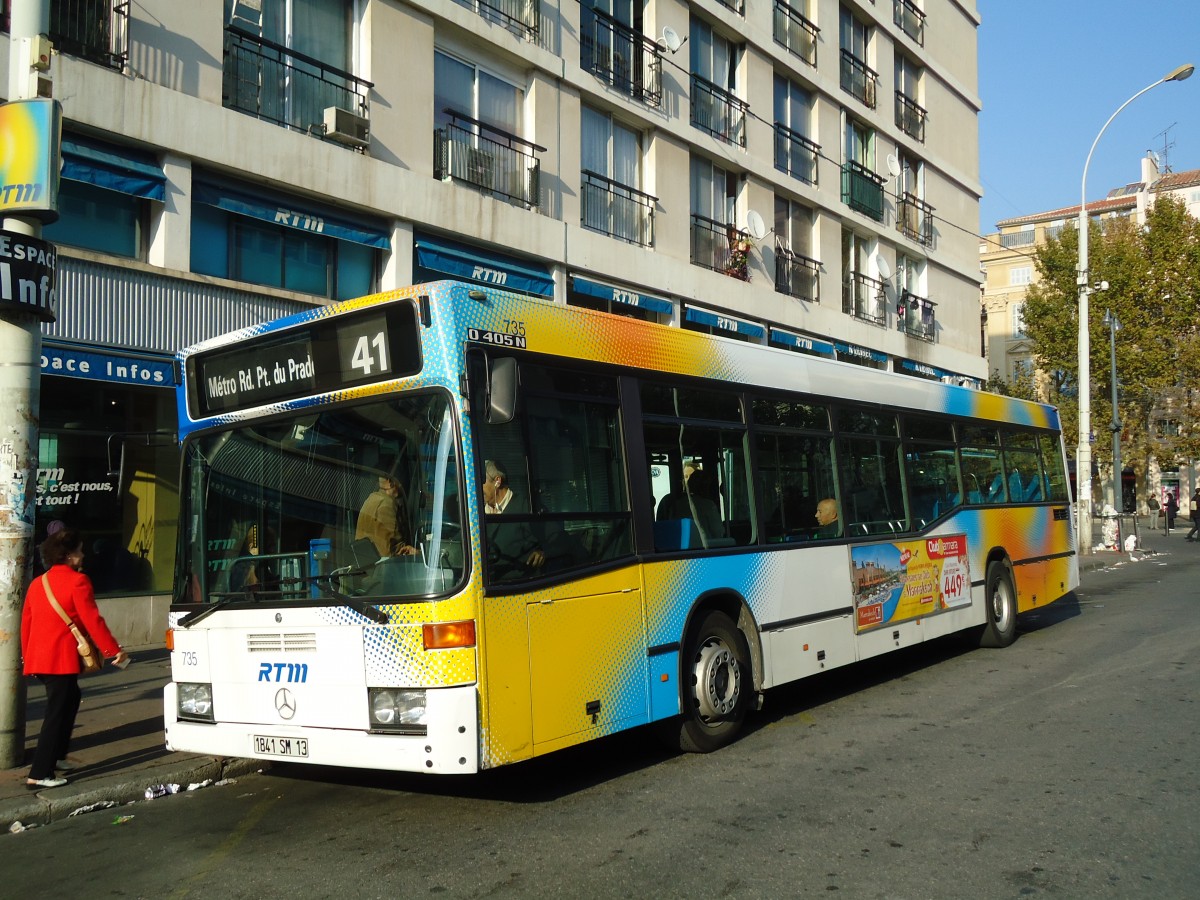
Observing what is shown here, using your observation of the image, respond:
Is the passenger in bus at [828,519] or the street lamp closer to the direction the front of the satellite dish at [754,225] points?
the passenger in bus

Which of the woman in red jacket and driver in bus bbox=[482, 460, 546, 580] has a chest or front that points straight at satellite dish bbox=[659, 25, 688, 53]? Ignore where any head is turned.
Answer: the woman in red jacket

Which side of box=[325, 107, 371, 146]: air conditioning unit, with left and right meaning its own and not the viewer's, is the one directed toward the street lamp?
left

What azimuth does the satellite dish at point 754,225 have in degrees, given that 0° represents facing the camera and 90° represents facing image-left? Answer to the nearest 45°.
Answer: approximately 315°

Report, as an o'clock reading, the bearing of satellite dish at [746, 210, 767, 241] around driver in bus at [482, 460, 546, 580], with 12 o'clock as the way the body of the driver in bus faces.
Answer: The satellite dish is roughly at 5 o'clock from the driver in bus.

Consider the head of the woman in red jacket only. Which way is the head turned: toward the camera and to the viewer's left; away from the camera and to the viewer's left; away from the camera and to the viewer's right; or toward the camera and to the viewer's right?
away from the camera and to the viewer's right

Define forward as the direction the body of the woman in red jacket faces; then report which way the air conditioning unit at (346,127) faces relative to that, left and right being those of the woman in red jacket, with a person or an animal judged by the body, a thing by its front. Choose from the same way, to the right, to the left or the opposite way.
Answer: to the right

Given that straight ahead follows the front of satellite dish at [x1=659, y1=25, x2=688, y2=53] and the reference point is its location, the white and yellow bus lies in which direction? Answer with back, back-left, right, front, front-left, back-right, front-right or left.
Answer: front-right

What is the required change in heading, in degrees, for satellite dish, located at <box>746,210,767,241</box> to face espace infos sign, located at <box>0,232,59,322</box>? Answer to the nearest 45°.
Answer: approximately 45° to its right

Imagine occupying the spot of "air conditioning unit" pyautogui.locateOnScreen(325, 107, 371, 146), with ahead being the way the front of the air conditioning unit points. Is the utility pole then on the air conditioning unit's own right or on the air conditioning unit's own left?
on the air conditioning unit's own right

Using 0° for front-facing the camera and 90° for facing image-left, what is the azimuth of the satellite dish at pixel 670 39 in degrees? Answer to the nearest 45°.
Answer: approximately 315°

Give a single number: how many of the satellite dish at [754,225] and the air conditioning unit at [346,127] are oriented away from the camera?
0

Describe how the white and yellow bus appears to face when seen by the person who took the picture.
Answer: facing the viewer and to the left of the viewer
